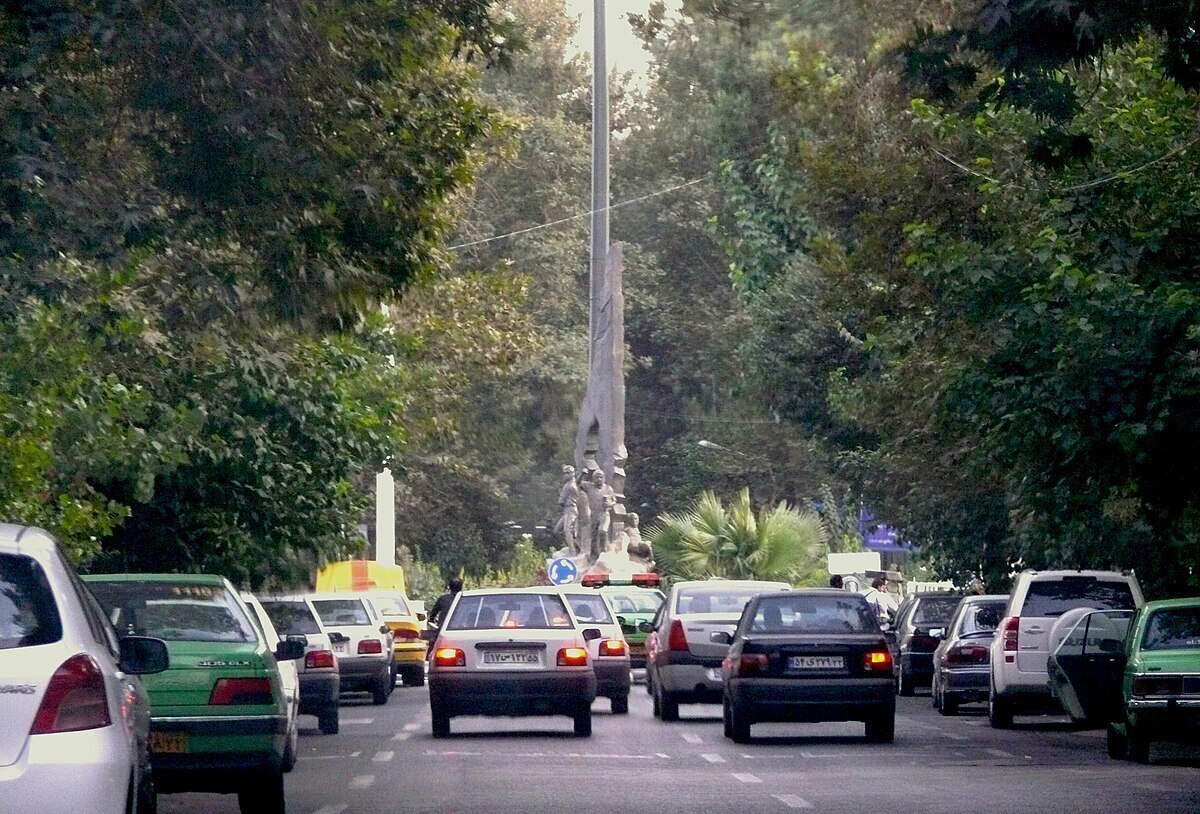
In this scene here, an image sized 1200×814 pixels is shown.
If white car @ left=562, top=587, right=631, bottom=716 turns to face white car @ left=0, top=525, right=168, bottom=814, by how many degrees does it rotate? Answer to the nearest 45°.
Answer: approximately 180°

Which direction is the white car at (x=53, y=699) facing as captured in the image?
away from the camera

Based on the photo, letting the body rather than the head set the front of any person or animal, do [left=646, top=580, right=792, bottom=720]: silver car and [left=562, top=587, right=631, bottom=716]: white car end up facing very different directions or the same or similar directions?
same or similar directions

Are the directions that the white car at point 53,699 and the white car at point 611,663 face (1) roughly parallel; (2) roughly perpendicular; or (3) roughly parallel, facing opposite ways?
roughly parallel

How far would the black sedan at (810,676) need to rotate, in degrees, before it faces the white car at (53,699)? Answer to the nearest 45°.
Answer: approximately 180°

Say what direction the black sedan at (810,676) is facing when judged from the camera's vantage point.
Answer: facing away from the viewer

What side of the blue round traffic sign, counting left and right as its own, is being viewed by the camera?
front

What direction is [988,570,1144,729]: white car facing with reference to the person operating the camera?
facing away from the viewer

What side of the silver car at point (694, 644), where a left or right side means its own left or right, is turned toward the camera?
back

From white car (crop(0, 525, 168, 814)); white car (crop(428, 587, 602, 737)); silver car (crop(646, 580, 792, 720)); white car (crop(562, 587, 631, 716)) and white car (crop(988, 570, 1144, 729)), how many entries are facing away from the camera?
5

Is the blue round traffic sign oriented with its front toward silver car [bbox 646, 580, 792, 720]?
yes

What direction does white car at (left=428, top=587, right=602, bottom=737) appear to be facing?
away from the camera

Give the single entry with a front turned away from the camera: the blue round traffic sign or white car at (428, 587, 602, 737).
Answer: the white car

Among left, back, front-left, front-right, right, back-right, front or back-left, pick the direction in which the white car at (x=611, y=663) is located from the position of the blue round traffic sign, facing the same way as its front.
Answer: front

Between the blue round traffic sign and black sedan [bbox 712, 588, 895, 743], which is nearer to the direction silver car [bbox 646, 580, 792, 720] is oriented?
the blue round traffic sign

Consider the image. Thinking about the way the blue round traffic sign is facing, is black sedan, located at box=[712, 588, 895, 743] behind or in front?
in front

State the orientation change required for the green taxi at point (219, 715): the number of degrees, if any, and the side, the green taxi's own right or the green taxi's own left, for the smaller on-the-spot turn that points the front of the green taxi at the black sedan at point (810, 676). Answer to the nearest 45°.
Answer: approximately 45° to the green taxi's own right
